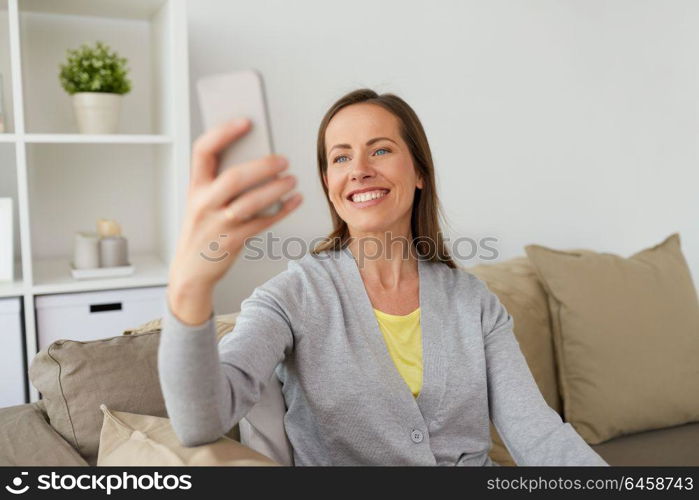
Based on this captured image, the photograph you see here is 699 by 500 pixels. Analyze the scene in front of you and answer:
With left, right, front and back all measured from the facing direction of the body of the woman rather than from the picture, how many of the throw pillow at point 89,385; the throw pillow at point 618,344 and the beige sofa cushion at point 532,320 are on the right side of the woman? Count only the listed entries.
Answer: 1

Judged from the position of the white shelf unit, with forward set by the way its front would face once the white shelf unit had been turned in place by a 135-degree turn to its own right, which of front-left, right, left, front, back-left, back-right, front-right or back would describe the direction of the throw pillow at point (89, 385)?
back-left

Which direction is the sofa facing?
toward the camera

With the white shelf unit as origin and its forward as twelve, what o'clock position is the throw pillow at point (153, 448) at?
The throw pillow is roughly at 12 o'clock from the white shelf unit.

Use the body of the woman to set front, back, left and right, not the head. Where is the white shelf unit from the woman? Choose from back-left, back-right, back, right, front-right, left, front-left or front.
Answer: back-right

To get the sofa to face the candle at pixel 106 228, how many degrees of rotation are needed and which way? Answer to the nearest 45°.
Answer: approximately 180°

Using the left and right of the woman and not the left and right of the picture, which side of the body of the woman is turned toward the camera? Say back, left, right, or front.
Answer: front

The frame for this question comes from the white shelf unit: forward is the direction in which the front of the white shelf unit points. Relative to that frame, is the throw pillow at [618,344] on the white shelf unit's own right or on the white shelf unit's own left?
on the white shelf unit's own left

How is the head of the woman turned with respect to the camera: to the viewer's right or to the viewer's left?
to the viewer's left

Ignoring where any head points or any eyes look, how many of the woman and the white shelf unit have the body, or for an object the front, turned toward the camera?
2

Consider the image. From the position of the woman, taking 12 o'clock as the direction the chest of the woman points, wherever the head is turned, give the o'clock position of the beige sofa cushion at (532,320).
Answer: The beige sofa cushion is roughly at 7 o'clock from the woman.
